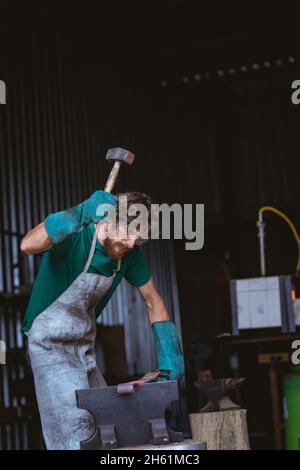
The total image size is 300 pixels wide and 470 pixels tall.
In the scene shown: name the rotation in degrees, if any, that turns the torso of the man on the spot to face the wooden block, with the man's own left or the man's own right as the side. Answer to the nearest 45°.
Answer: approximately 90° to the man's own left

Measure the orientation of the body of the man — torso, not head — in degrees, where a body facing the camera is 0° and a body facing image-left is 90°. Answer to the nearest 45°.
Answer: approximately 315°
